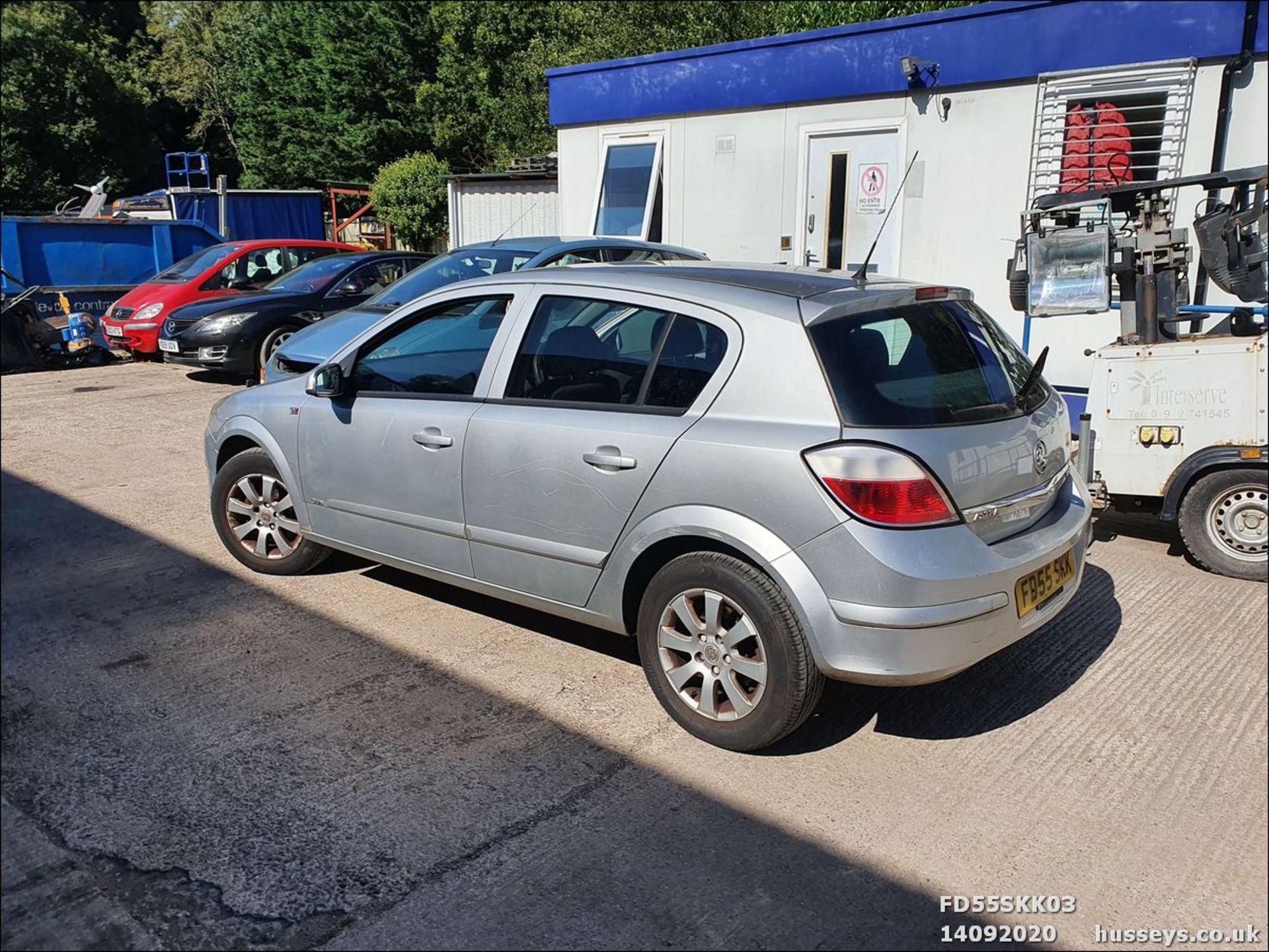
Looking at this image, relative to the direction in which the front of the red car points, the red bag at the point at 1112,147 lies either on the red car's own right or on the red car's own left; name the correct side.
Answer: on the red car's own left

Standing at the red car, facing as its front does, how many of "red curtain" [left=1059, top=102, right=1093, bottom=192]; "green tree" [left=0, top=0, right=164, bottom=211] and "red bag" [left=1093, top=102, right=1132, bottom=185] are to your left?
2

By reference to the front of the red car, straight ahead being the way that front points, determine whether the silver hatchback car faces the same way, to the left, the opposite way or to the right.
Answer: to the right

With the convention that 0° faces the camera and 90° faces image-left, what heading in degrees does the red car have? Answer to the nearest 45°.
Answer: approximately 45°

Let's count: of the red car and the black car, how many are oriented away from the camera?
0

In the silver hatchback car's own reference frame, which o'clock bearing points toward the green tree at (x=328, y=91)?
The green tree is roughly at 1 o'clock from the silver hatchback car.

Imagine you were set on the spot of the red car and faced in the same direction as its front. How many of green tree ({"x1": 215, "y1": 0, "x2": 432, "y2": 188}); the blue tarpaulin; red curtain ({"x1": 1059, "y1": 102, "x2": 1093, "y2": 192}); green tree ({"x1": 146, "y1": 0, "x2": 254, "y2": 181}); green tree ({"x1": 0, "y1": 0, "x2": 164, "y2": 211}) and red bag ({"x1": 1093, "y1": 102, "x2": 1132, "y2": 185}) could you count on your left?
2

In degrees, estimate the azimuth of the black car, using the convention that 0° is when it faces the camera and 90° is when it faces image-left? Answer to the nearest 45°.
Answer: approximately 45°

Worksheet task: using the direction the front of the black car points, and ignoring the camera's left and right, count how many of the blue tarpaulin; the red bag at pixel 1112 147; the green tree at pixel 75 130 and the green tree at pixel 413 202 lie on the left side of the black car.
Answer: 1

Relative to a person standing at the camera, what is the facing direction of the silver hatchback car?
facing away from the viewer and to the left of the viewer

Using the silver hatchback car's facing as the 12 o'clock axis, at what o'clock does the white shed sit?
The white shed is roughly at 1 o'clock from the silver hatchback car.

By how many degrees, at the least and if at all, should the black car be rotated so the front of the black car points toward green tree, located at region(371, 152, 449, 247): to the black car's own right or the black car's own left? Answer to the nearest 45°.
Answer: approximately 135° to the black car's own right

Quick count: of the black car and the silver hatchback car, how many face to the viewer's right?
0

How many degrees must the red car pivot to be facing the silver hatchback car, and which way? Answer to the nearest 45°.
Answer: approximately 45° to its left
